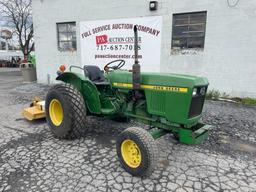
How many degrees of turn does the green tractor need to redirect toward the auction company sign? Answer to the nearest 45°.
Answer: approximately 135° to its left

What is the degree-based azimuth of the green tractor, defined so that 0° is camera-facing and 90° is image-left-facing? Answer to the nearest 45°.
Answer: approximately 315°
